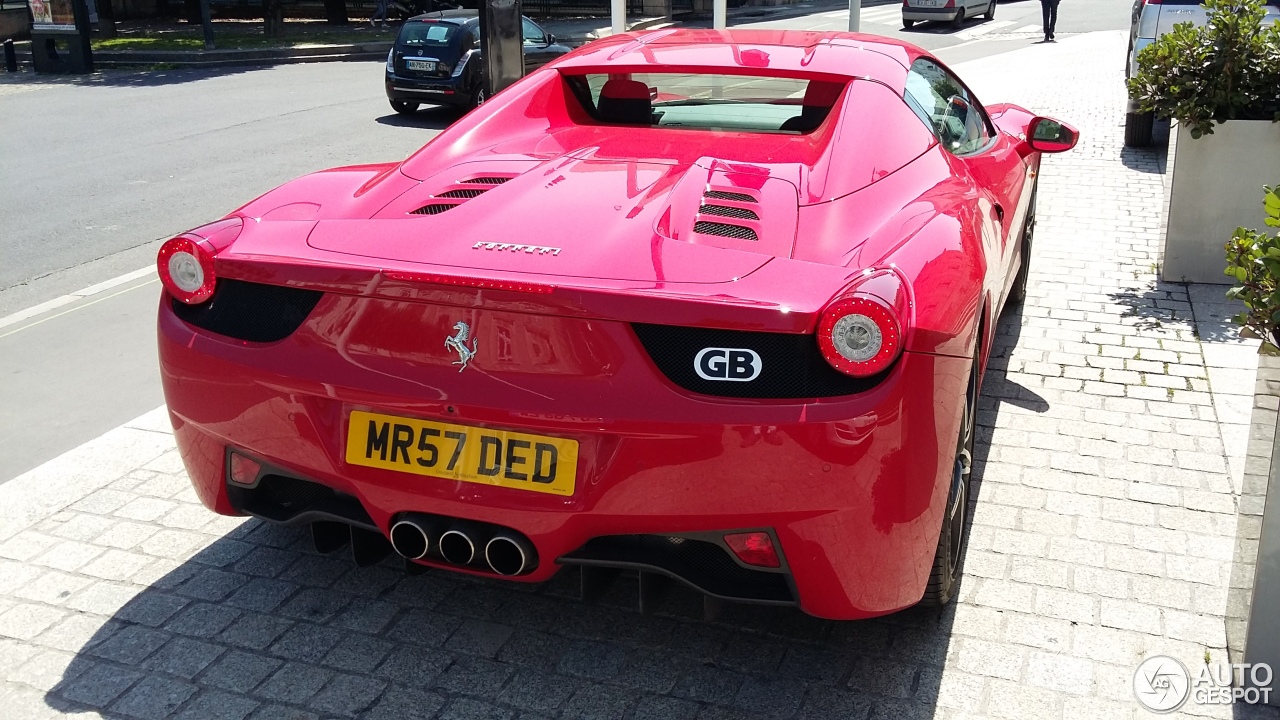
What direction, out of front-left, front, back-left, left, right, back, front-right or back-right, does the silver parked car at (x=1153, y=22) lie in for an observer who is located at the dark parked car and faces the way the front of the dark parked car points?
right

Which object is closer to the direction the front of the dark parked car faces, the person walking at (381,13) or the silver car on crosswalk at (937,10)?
the silver car on crosswalk

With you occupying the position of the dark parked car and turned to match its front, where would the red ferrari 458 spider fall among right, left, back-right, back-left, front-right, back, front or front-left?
back-right

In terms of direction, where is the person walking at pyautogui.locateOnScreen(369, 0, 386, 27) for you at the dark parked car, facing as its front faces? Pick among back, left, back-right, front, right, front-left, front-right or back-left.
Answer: front-left

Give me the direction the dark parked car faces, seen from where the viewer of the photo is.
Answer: facing away from the viewer and to the right of the viewer

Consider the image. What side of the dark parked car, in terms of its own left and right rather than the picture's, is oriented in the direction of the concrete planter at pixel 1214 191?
right

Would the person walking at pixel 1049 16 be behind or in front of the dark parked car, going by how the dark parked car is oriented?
in front

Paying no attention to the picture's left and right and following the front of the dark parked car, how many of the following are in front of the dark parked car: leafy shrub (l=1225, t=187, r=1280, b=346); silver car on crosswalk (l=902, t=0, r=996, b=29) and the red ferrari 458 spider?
1

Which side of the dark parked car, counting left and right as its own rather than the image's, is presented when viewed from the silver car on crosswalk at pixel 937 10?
front

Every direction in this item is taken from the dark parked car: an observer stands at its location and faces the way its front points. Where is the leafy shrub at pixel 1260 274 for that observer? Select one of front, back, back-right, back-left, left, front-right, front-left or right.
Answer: back-right

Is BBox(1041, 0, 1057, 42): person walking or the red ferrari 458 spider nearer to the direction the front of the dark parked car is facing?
the person walking

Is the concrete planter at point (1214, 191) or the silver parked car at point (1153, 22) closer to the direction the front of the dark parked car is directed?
the silver parked car
